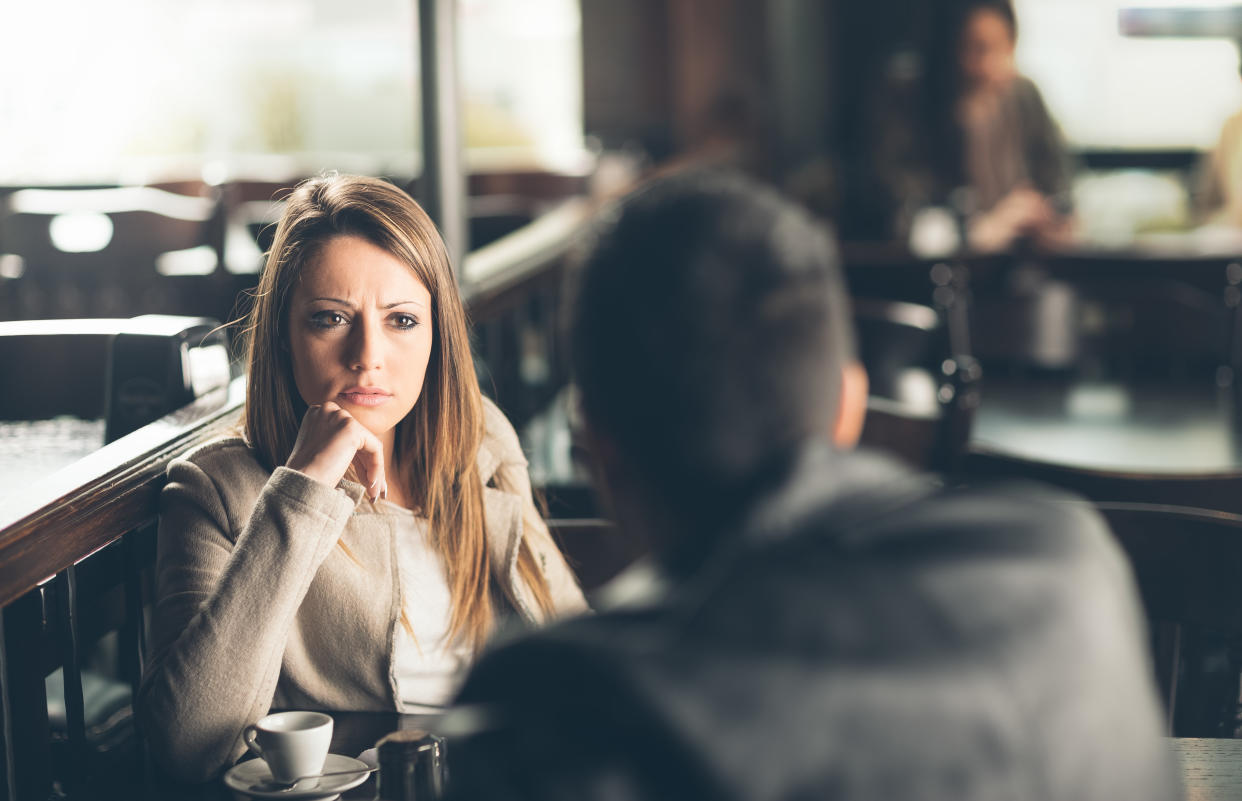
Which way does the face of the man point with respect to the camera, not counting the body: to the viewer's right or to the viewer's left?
to the viewer's left

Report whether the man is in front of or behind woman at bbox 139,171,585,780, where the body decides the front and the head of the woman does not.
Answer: in front

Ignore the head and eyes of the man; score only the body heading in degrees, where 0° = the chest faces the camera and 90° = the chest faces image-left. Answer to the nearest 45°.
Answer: approximately 135°

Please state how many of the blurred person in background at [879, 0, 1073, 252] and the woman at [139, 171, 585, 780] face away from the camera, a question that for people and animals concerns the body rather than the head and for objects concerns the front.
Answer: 0

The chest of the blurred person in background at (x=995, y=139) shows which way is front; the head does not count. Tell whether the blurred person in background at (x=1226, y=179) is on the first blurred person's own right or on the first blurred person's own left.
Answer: on the first blurred person's own left

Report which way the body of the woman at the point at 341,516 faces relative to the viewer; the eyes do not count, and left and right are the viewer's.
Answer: facing the viewer and to the right of the viewer

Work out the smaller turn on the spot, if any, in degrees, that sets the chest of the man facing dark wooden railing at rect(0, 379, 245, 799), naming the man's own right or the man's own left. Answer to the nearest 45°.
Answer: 0° — they already face it

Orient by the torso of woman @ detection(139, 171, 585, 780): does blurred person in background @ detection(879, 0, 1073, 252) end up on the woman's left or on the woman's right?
on the woman's left

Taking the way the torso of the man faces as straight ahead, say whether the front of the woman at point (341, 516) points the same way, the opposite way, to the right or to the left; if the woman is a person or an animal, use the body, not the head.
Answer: the opposite way

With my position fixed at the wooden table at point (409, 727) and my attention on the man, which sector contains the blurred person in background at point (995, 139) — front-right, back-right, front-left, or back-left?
back-left

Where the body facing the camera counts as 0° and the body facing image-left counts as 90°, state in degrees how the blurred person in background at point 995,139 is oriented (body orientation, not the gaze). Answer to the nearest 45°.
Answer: approximately 315°

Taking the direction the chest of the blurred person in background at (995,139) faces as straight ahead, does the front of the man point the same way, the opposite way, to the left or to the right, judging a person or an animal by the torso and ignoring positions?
the opposite way
